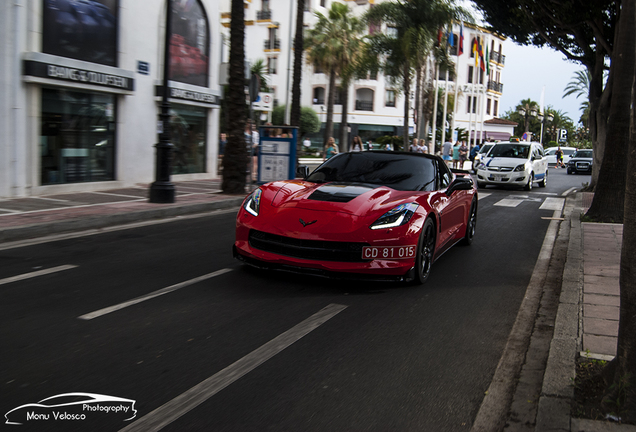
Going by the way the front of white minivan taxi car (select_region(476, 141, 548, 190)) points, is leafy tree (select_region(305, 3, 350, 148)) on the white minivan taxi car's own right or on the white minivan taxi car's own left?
on the white minivan taxi car's own right

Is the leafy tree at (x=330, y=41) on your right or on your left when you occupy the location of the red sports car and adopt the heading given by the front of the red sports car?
on your right

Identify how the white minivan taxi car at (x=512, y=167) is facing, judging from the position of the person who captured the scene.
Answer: facing the viewer and to the left of the viewer

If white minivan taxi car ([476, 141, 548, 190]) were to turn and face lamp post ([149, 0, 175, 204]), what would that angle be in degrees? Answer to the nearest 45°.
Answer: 0° — it already faces it

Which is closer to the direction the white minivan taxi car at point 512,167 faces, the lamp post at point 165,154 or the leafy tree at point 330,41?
the lamp post

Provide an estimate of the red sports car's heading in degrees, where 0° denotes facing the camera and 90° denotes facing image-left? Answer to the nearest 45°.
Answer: approximately 45°

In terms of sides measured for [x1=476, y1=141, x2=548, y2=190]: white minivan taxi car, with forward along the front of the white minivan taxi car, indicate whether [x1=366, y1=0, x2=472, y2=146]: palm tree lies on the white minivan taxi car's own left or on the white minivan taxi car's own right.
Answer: on the white minivan taxi car's own right

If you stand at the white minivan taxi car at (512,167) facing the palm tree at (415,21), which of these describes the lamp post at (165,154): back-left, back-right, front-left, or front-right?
back-left

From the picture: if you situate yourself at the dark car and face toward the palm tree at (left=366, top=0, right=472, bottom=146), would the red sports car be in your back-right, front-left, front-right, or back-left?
front-left

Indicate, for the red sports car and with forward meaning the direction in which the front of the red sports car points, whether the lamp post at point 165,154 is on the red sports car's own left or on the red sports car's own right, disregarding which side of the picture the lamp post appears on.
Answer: on the red sports car's own right
